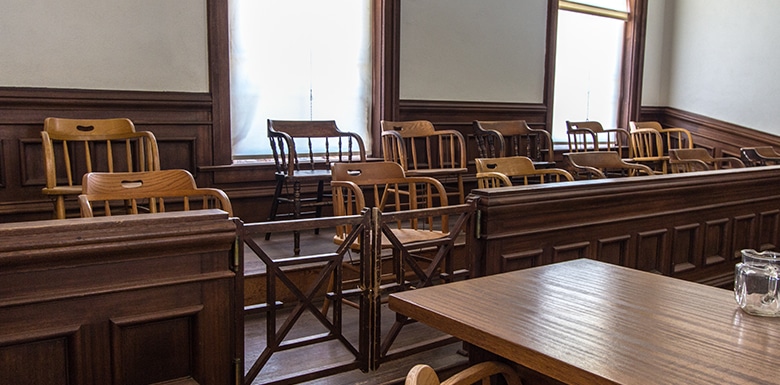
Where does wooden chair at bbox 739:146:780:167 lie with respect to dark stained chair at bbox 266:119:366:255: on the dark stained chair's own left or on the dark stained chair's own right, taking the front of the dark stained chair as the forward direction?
on the dark stained chair's own left

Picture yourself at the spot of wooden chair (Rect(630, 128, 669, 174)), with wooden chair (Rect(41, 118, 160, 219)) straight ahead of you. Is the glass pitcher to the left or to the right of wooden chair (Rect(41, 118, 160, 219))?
left

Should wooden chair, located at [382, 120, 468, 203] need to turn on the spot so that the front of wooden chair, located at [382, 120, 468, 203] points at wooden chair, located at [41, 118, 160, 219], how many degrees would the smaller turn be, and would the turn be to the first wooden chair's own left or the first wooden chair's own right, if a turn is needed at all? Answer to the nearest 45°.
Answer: approximately 90° to the first wooden chair's own right

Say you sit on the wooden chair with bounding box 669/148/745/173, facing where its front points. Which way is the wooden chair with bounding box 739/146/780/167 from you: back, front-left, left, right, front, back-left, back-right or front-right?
left

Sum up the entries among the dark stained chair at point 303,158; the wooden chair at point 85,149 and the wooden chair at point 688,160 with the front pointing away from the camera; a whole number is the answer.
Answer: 0

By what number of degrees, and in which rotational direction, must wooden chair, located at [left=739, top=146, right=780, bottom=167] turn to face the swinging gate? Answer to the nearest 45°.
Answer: approximately 45° to its right

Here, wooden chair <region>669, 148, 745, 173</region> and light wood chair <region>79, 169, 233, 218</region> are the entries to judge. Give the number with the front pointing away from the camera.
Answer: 0

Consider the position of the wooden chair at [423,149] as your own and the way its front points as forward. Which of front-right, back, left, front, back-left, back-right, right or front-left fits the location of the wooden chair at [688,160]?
front-left

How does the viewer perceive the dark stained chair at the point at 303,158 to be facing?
facing the viewer and to the right of the viewer

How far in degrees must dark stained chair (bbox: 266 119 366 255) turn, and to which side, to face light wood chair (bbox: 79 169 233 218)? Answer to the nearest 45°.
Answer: approximately 45° to its right

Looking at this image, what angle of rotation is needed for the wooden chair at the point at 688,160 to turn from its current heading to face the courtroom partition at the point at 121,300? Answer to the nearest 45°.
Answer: approximately 45° to its right

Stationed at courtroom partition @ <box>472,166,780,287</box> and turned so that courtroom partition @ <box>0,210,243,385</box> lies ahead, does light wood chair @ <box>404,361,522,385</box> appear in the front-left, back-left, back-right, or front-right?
front-left

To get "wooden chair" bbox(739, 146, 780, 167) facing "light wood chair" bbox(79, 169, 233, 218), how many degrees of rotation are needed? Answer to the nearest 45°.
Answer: approximately 90° to its right

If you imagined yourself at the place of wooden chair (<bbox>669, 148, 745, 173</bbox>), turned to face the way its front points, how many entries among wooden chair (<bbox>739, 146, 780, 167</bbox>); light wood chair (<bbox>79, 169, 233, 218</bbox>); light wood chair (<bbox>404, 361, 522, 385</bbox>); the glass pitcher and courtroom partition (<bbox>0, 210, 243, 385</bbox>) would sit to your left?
1

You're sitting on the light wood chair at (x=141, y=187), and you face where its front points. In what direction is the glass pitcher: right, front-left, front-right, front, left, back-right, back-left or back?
front

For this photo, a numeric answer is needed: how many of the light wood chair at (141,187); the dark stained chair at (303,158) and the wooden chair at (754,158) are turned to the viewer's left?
0
